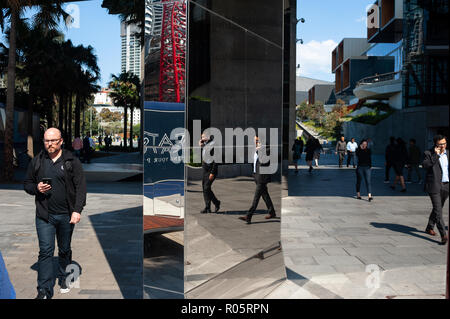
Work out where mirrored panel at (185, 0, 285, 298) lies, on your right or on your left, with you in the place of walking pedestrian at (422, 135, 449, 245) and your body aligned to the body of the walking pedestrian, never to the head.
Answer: on your right

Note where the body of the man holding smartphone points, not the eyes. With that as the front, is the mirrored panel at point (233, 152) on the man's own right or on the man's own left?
on the man's own left

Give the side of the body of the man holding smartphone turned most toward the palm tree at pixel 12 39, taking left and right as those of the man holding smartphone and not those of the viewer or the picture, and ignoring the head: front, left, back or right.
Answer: back

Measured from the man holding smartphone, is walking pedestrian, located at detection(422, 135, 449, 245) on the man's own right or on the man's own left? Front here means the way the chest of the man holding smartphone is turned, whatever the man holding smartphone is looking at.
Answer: on the man's own left

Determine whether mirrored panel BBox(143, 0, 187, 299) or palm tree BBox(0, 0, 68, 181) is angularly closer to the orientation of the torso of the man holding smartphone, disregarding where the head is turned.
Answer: the mirrored panel

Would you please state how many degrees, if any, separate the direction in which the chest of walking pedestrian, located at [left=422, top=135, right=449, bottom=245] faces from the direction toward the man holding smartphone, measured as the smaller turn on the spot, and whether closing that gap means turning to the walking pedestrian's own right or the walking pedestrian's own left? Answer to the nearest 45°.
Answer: approximately 90° to the walking pedestrian's own right

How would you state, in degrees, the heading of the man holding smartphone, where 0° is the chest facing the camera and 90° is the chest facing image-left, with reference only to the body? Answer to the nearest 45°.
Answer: approximately 0°

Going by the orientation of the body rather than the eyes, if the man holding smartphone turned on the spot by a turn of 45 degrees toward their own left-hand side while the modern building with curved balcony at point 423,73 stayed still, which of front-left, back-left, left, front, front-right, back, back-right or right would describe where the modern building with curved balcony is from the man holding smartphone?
left

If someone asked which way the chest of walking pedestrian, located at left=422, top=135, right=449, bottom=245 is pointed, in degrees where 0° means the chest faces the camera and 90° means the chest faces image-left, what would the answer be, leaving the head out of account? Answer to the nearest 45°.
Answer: approximately 315°
